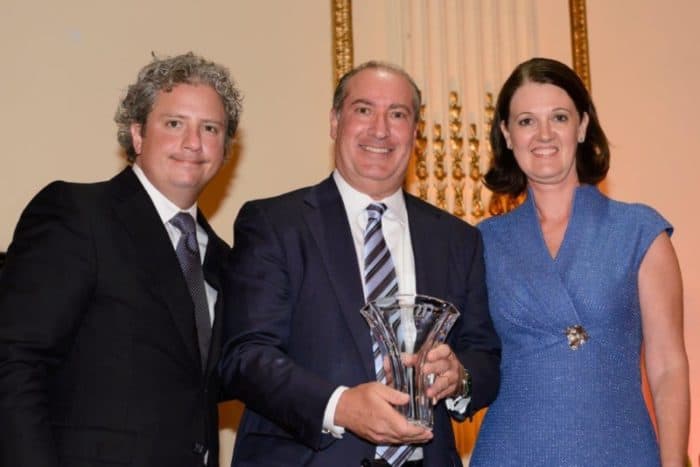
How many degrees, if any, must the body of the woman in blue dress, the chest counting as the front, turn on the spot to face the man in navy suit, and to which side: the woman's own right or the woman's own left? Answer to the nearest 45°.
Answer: approximately 45° to the woman's own right

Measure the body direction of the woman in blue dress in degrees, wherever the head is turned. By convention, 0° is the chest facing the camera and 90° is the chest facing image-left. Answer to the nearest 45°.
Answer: approximately 0°

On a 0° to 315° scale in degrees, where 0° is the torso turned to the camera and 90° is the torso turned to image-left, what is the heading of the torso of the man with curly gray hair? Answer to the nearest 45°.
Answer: approximately 315°

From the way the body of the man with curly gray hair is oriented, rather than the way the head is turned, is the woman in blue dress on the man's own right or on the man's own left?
on the man's own left

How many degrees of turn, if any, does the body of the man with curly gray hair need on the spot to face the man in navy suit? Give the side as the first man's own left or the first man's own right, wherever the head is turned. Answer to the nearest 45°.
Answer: approximately 45° to the first man's own left

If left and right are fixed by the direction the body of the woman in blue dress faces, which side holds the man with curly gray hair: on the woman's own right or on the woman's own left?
on the woman's own right
